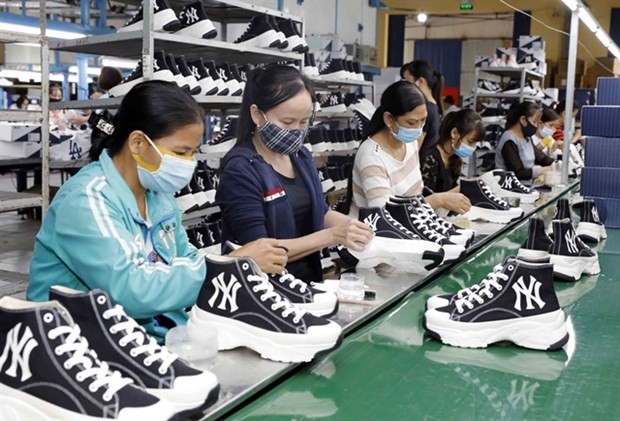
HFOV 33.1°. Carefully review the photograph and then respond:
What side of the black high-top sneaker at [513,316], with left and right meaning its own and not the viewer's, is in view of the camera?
left

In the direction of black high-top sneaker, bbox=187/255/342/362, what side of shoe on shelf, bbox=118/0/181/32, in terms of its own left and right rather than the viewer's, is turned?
left

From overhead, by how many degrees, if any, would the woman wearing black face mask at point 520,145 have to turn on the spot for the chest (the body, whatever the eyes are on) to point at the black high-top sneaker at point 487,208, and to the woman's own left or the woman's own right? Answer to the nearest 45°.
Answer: approximately 45° to the woman's own right

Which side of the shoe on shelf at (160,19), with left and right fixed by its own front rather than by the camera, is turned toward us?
left

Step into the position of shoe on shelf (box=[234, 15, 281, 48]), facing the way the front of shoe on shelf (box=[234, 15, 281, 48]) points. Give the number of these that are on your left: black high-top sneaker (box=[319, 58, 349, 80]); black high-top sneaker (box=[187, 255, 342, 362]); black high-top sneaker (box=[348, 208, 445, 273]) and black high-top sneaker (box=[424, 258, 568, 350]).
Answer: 3

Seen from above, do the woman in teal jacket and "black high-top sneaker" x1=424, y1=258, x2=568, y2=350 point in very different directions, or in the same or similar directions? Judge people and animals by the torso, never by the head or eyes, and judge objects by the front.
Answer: very different directions

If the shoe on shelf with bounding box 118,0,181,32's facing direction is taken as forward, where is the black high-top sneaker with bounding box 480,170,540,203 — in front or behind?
behind

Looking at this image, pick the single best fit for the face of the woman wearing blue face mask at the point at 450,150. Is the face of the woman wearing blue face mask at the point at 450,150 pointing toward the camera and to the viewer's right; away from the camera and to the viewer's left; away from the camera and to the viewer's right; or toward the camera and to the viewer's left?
toward the camera and to the viewer's right

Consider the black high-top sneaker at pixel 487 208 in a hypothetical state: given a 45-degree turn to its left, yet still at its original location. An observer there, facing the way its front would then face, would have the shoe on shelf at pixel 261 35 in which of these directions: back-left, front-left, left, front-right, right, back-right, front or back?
left

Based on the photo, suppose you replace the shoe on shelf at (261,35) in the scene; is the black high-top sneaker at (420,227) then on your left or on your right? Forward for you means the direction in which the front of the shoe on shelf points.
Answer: on your left

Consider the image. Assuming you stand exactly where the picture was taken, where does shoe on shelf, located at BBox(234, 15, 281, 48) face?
facing to the left of the viewer

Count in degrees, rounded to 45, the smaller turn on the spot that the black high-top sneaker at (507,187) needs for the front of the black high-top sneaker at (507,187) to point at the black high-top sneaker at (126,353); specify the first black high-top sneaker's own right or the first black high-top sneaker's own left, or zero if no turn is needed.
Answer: approximately 90° to the first black high-top sneaker's own right

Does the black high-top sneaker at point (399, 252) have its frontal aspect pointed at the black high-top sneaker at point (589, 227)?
no
